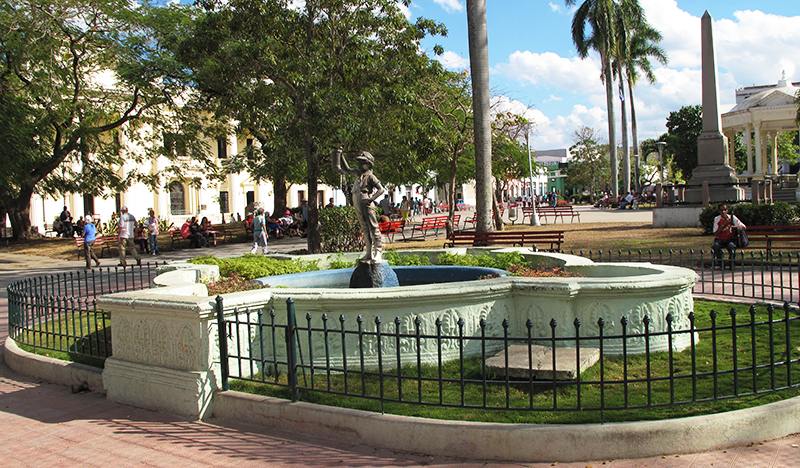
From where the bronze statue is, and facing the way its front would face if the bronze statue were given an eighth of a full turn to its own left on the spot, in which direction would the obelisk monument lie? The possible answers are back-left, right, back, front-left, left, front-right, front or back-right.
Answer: back-left

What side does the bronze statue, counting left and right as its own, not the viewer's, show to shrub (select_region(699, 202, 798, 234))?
back

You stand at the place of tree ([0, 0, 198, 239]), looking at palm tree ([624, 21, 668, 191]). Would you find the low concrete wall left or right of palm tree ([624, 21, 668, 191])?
right

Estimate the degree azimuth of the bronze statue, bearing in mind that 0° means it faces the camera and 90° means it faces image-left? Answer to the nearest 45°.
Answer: approximately 45°

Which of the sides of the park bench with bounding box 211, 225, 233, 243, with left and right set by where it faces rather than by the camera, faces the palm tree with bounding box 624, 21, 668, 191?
left

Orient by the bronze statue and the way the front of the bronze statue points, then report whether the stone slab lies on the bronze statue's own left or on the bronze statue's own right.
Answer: on the bronze statue's own left

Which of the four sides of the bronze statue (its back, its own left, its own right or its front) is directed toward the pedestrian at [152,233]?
right
